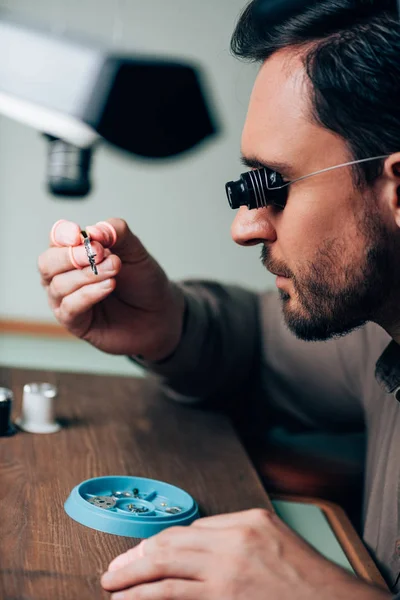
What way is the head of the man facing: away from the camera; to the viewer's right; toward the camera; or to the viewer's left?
to the viewer's left

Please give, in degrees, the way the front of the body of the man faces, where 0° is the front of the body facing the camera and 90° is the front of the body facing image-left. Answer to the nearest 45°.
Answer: approximately 90°
